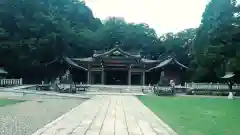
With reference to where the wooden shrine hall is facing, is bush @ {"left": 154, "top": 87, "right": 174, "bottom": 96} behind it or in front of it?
in front

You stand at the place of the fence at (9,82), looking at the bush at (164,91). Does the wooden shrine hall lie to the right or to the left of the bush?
left

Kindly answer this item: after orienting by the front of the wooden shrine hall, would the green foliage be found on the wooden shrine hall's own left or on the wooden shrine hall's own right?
on the wooden shrine hall's own left

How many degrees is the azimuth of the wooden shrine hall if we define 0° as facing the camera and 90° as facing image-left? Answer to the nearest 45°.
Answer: approximately 0°

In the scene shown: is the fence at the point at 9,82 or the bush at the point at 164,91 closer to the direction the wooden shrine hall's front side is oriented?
the bush

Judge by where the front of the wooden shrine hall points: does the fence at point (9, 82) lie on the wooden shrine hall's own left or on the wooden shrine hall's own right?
on the wooden shrine hall's own right
